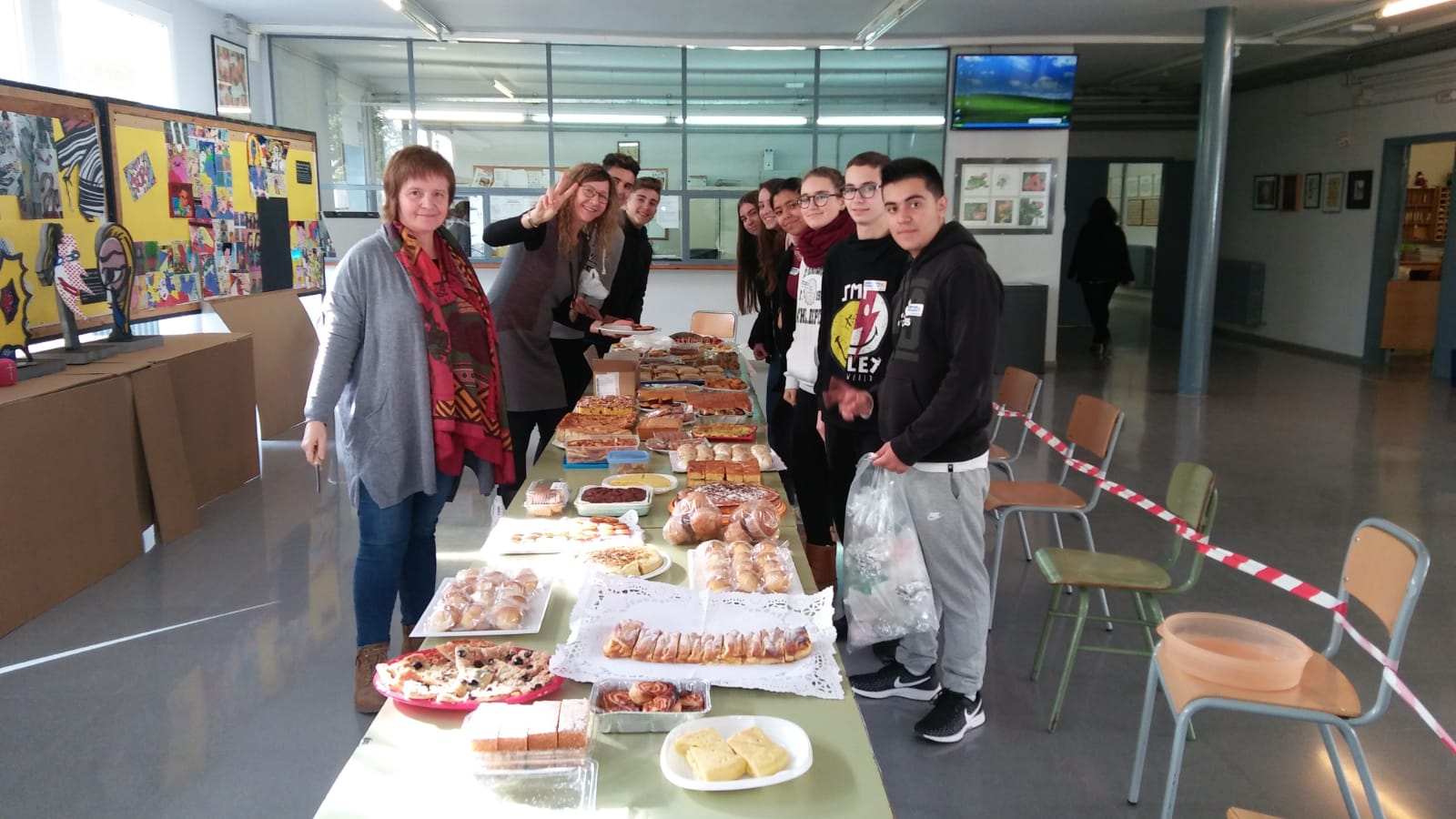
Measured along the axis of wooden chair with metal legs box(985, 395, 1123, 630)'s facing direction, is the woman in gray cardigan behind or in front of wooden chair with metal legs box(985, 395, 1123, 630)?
in front

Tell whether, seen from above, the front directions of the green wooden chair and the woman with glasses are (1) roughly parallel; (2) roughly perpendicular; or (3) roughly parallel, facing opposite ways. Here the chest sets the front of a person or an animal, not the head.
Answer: roughly parallel, facing opposite ways

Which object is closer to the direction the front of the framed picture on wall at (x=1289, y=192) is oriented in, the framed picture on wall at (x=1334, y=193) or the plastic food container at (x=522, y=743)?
the plastic food container

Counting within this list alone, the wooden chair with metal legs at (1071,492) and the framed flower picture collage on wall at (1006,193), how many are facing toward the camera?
1

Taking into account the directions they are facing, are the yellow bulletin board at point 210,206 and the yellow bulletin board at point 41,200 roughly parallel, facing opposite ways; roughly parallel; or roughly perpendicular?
roughly parallel

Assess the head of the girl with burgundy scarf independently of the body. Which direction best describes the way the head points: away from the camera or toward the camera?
toward the camera

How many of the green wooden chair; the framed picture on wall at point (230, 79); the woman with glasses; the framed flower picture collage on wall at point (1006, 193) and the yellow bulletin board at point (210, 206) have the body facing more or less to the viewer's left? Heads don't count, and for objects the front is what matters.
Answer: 1

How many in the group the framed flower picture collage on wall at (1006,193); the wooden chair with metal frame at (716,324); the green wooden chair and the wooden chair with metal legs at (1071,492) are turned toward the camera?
2

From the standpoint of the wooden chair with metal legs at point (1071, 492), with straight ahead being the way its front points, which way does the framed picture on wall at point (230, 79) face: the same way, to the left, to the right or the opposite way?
the opposite way

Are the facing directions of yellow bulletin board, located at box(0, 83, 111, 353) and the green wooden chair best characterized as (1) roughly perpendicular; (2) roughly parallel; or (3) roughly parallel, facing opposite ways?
roughly parallel, facing opposite ways

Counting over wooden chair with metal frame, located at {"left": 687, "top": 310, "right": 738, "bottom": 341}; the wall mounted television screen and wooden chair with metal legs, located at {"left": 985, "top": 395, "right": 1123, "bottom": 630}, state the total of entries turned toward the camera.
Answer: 2

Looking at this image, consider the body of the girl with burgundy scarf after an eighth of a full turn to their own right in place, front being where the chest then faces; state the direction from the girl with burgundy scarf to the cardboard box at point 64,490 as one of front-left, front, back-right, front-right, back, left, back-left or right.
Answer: front

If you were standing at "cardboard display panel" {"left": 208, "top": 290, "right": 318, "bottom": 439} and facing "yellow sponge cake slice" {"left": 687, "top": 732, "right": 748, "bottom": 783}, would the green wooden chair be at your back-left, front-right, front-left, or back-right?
front-left

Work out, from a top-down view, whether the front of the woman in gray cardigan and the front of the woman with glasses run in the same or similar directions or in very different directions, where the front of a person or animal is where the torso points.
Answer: same or similar directions

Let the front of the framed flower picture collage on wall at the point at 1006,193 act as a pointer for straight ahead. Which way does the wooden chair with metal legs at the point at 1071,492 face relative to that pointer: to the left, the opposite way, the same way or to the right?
to the right

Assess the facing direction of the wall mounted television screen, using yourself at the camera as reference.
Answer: facing the viewer

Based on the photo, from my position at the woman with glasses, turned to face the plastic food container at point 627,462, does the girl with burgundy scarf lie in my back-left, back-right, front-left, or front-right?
front-left

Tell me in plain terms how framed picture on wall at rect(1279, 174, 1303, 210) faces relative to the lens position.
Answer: facing the viewer and to the left of the viewer

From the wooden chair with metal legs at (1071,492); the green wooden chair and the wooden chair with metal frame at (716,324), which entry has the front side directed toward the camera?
the wooden chair with metal frame at (716,324)

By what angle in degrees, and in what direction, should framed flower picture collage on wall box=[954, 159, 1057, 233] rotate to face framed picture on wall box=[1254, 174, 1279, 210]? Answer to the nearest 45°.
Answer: approximately 135° to its left

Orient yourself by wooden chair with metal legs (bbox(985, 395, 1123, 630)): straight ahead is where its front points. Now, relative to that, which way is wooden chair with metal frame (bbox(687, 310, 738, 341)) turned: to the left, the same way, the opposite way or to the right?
to the left

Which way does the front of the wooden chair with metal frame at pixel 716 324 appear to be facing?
toward the camera
